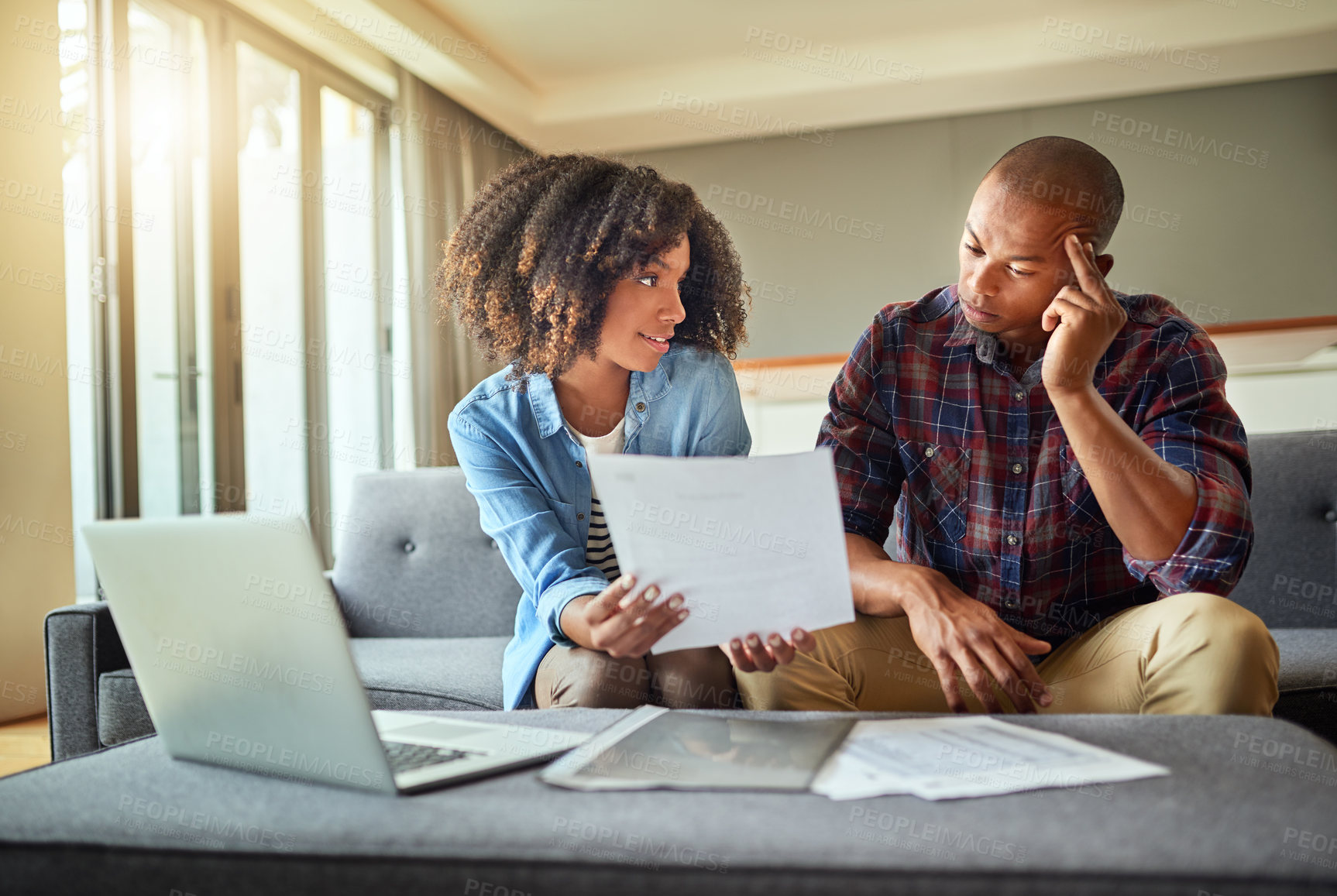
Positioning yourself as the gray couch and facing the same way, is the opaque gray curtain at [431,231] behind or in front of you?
behind

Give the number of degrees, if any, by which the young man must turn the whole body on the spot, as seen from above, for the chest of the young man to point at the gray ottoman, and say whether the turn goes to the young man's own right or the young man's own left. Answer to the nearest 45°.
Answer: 0° — they already face it

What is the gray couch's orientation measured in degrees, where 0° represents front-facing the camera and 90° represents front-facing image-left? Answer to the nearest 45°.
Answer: approximately 0°

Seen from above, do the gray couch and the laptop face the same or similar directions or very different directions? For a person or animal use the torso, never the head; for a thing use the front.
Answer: very different directions

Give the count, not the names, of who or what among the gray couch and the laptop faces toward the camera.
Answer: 1

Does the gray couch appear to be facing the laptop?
yes

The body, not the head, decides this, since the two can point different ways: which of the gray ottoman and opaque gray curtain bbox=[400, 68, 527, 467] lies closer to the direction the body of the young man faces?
the gray ottoman

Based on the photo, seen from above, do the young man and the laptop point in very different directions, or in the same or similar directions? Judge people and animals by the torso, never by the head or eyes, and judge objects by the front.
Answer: very different directions

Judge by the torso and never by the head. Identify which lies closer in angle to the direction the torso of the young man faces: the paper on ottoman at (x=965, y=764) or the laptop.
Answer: the paper on ottoman

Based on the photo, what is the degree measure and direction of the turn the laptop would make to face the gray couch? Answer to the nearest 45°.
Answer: approximately 45° to its left

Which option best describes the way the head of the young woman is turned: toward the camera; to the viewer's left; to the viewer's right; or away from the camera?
to the viewer's right

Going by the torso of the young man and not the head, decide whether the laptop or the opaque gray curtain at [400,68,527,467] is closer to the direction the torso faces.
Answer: the laptop

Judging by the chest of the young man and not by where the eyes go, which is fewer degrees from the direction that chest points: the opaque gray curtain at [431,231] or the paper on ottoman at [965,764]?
the paper on ottoman

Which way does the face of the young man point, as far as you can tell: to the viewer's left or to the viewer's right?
to the viewer's left

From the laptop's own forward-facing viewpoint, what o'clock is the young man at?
The young man is roughly at 1 o'clock from the laptop.
